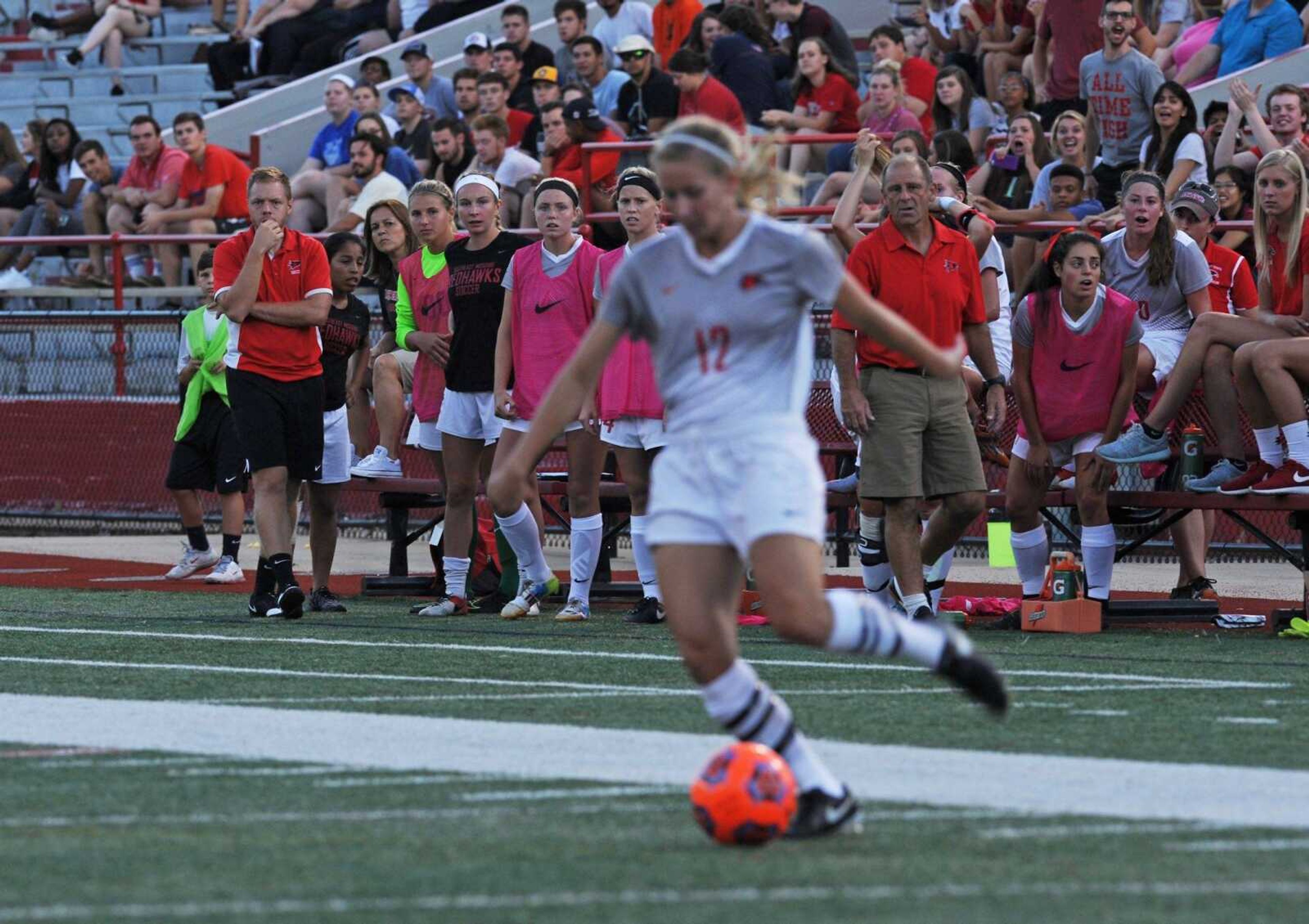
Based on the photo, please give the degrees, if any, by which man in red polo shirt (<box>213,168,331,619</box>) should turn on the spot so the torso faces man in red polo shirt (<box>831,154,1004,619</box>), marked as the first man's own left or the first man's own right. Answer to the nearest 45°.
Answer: approximately 45° to the first man's own left

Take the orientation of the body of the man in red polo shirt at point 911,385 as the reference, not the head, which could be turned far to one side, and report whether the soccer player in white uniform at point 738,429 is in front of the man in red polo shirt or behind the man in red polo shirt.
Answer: in front

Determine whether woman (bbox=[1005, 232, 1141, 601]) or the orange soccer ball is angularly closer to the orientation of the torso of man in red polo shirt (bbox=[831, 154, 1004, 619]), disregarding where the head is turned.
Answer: the orange soccer ball

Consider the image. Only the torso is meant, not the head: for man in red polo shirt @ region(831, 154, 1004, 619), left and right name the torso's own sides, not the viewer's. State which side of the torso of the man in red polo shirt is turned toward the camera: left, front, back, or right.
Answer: front

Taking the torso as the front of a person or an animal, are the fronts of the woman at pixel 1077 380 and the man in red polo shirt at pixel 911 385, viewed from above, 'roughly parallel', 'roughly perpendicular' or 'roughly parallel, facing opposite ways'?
roughly parallel

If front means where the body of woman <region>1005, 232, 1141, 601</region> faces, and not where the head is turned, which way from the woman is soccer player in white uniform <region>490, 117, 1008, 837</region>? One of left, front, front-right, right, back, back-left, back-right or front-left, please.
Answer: front

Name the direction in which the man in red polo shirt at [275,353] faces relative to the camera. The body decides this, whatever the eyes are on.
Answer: toward the camera

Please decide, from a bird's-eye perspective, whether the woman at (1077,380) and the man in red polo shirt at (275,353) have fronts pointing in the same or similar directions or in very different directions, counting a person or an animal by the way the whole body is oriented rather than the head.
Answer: same or similar directions

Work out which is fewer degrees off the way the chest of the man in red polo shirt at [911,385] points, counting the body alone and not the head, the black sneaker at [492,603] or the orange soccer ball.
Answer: the orange soccer ball
